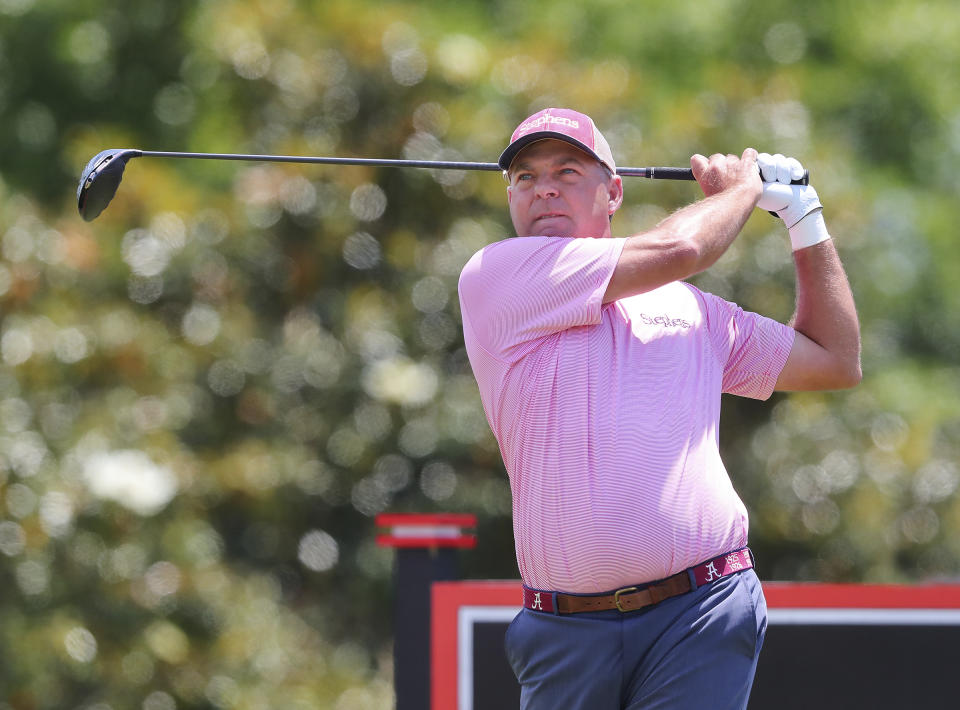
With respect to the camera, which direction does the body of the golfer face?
toward the camera

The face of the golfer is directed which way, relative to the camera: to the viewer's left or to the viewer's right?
to the viewer's left

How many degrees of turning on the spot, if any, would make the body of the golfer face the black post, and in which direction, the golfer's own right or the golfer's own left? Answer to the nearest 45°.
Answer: approximately 135° to the golfer's own right
